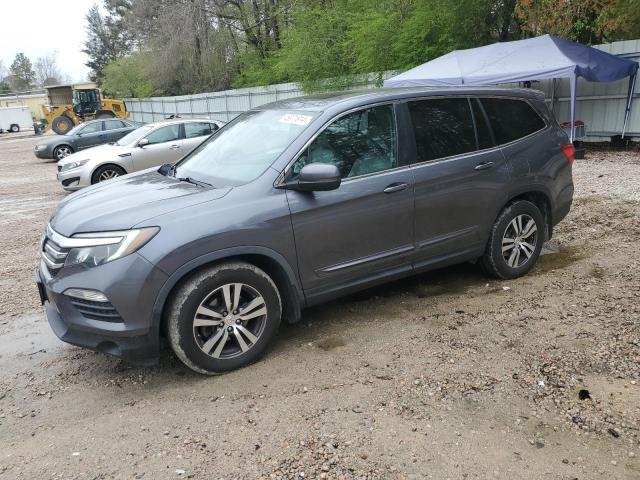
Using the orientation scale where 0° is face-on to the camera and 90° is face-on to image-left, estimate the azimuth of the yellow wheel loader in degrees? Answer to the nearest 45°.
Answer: approximately 90°

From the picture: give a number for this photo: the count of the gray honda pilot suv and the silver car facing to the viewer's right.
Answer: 0

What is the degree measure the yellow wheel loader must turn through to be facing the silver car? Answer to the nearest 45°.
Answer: approximately 90° to its left

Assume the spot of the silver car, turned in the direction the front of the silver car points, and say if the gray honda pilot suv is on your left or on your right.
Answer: on your left

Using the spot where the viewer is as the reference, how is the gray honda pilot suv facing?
facing the viewer and to the left of the viewer

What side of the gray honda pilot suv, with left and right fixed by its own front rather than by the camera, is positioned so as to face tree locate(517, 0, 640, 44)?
back
